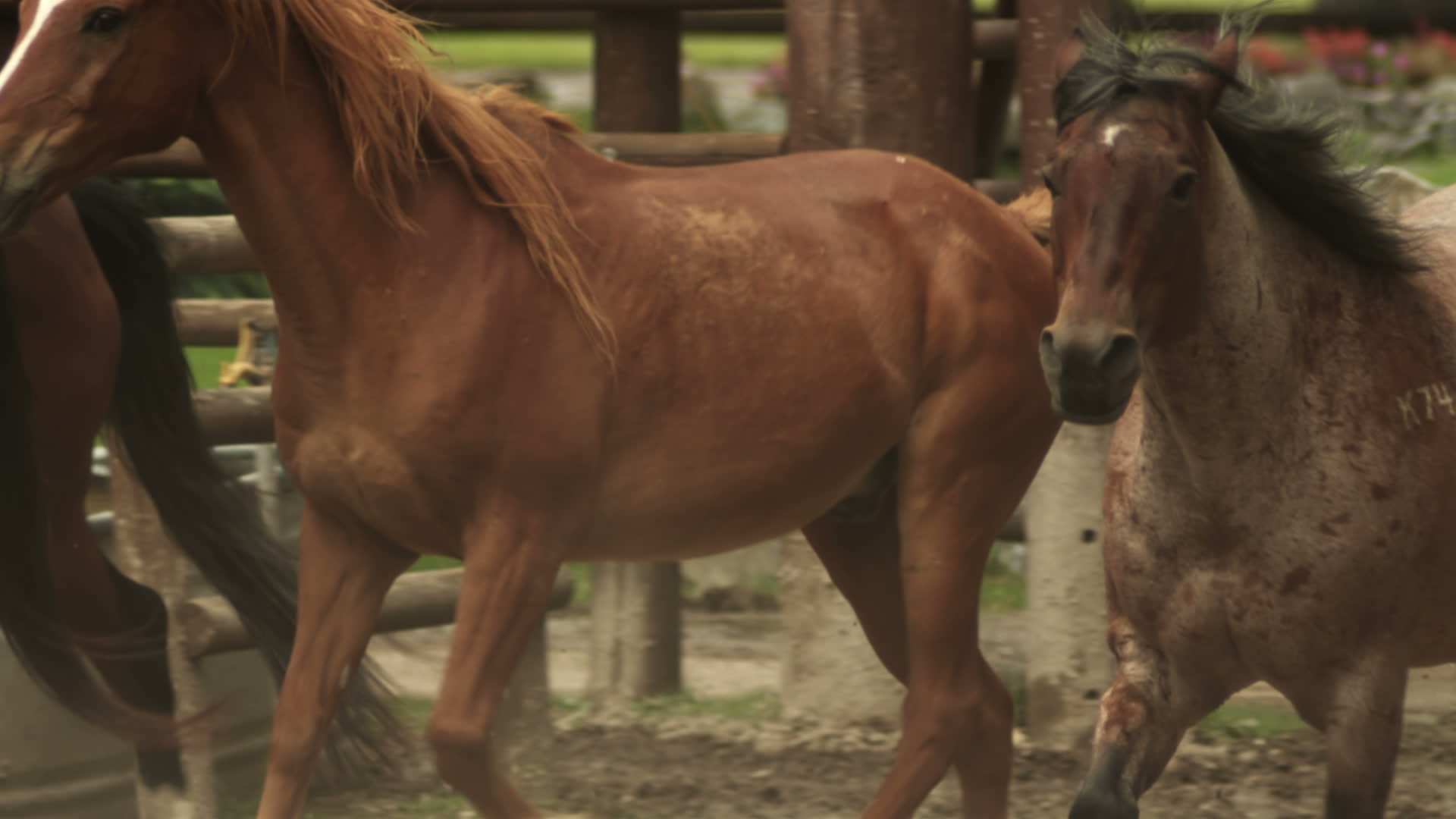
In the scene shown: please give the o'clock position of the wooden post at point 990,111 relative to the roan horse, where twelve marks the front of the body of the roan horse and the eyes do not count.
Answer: The wooden post is roughly at 4 o'clock from the roan horse.

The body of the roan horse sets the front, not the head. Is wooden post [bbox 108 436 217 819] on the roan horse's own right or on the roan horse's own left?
on the roan horse's own right

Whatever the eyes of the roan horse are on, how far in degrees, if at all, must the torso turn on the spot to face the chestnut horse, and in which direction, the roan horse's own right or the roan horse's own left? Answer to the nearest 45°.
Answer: approximately 45° to the roan horse's own right

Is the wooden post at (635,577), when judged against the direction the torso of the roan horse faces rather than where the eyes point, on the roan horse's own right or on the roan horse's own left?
on the roan horse's own right

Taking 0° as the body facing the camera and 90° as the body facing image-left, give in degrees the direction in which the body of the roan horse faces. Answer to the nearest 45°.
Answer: approximately 45°

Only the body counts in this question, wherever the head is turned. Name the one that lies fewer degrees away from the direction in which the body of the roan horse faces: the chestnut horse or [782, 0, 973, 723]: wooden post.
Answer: the chestnut horse

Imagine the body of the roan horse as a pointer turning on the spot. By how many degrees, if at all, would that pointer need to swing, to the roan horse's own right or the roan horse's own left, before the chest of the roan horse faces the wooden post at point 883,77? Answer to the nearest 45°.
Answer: approximately 90° to the roan horse's own right
